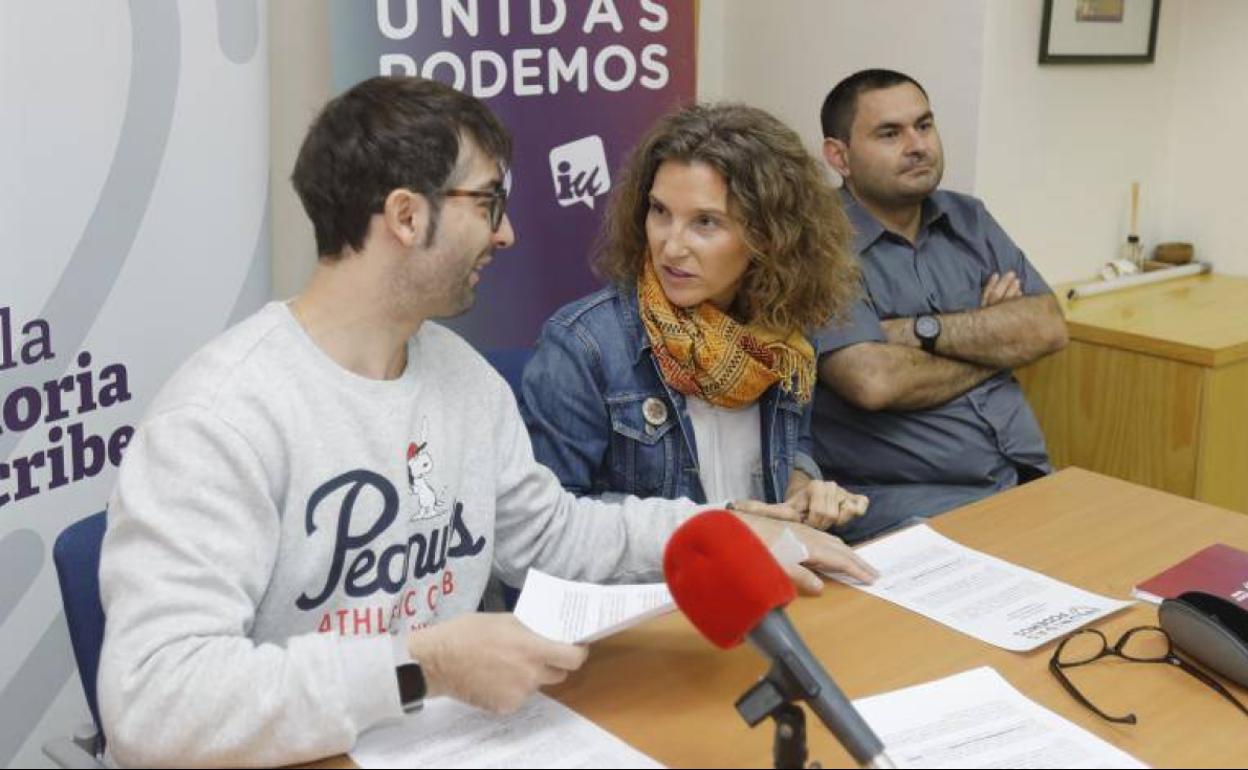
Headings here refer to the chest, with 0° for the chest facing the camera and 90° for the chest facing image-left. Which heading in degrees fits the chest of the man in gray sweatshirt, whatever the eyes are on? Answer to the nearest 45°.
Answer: approximately 315°

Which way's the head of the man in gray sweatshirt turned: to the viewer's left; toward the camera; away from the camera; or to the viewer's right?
to the viewer's right

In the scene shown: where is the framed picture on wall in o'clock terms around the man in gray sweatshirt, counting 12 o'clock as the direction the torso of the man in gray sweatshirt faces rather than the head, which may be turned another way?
The framed picture on wall is roughly at 9 o'clock from the man in gray sweatshirt.

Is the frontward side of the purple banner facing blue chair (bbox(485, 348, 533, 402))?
yes

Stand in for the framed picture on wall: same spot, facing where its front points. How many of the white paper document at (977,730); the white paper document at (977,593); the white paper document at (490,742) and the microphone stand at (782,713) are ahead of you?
4

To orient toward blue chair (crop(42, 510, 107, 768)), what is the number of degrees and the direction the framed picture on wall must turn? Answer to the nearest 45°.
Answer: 0° — it already faces it

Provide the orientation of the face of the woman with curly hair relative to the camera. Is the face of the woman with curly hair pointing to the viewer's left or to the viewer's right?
to the viewer's left

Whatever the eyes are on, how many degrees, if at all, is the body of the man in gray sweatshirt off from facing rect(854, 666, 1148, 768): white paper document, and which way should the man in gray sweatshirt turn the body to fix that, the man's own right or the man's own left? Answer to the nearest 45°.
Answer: approximately 45° to the man's own left

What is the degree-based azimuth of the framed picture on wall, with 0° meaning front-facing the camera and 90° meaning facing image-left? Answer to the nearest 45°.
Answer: approximately 0°

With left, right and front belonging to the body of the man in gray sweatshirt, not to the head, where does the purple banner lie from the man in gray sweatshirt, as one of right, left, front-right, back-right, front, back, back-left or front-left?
back-left

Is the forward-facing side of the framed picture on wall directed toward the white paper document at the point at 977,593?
yes

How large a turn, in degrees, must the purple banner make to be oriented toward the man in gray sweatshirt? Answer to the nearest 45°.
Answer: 0° — it already faces them

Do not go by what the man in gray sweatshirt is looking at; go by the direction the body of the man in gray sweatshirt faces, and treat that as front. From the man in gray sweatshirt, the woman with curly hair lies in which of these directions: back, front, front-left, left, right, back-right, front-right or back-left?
left

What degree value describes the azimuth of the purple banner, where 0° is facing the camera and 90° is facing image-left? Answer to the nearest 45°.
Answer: approximately 0°
